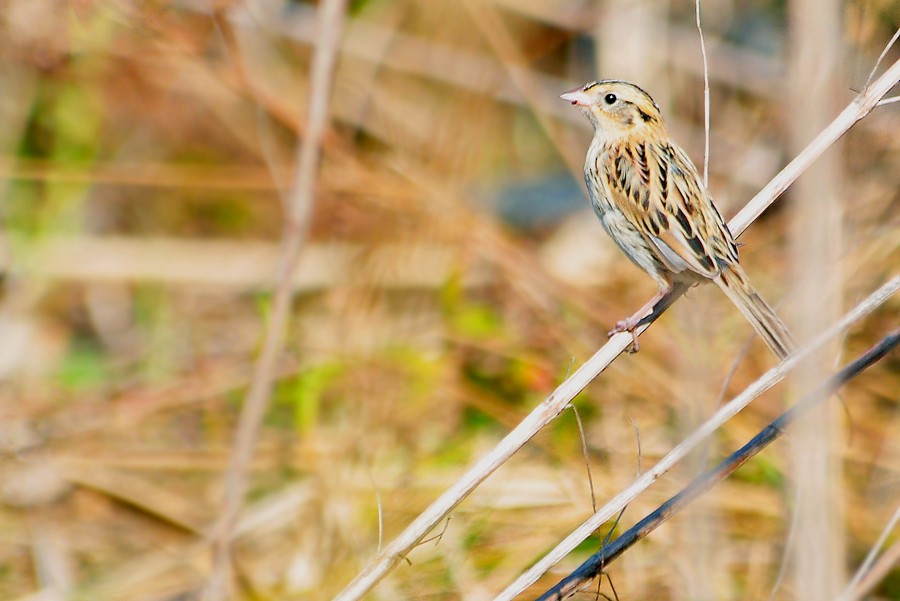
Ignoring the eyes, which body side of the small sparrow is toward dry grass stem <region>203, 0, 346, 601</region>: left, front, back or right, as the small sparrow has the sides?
front

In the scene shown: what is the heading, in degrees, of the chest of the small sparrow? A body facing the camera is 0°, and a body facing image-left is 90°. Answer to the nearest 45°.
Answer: approximately 90°
